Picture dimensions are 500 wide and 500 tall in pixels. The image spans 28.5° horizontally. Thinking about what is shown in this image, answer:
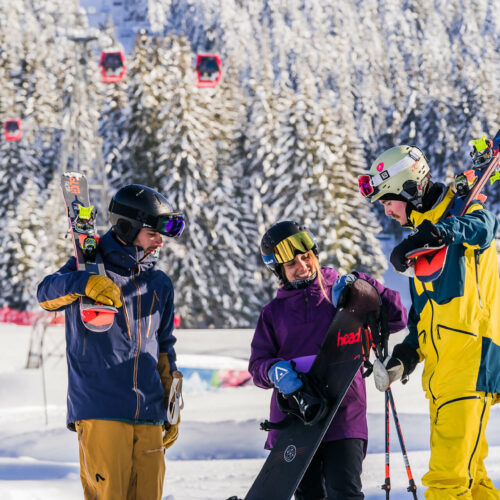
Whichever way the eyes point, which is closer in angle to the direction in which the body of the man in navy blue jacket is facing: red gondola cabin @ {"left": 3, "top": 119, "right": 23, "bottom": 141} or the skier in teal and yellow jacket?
the skier in teal and yellow jacket

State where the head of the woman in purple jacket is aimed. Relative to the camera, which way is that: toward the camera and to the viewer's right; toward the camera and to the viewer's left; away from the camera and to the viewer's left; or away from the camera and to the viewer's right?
toward the camera and to the viewer's right

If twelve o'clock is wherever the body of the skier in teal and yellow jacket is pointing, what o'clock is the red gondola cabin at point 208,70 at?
The red gondola cabin is roughly at 4 o'clock from the skier in teal and yellow jacket.

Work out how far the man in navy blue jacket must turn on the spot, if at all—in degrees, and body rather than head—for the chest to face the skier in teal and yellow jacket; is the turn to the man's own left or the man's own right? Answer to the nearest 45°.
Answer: approximately 45° to the man's own left

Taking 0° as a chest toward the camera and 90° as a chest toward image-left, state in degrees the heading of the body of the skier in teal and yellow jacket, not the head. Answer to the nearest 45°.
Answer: approximately 45°

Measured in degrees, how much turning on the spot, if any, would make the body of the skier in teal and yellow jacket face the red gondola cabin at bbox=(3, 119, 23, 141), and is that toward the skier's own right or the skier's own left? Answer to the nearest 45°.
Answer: approximately 90° to the skier's own right

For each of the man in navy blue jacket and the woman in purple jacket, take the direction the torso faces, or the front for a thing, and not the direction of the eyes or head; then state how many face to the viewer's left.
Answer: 0

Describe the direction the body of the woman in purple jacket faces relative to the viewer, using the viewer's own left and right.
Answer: facing the viewer

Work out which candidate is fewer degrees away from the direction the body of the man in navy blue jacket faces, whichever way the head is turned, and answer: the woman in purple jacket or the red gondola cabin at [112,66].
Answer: the woman in purple jacket

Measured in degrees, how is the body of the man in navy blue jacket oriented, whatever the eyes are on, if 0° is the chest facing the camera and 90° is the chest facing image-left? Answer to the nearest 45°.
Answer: approximately 315°

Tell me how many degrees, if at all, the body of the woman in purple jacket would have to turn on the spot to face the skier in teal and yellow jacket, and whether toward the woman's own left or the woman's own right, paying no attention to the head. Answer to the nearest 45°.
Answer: approximately 45° to the woman's own left

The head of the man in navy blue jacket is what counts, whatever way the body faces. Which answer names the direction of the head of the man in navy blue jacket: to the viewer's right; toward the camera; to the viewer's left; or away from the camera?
to the viewer's right

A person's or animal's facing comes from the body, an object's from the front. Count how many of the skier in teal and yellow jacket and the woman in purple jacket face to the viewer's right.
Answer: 0
